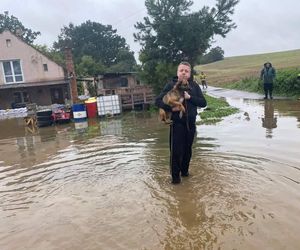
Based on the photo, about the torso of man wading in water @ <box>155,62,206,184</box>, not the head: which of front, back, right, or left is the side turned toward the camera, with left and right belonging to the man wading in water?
front

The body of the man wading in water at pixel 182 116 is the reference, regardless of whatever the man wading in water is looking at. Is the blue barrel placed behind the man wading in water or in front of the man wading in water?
behind

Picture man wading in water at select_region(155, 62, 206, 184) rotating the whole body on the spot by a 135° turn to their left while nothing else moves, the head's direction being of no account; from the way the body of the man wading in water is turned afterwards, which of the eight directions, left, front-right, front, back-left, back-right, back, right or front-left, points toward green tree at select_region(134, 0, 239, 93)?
front-left

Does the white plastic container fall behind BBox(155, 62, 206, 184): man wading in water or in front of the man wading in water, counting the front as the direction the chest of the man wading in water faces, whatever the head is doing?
behind
